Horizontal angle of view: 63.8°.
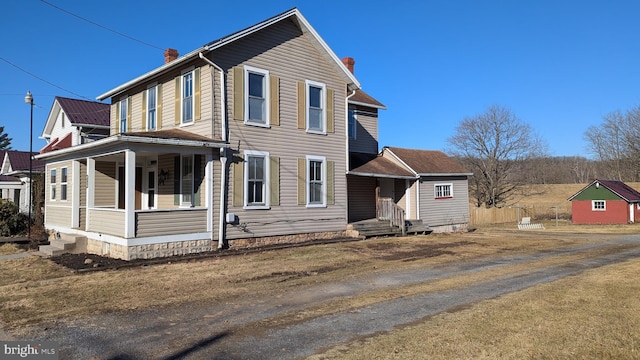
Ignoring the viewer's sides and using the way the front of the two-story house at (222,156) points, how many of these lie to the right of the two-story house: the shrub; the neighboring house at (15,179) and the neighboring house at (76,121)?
3

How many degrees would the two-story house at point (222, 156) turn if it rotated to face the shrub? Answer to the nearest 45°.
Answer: approximately 90° to its right

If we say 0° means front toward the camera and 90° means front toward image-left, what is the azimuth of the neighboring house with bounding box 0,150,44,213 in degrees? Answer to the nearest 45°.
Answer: approximately 45°

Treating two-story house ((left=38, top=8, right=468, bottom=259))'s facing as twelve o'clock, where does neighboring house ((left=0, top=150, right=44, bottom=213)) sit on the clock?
The neighboring house is roughly at 3 o'clock from the two-story house.

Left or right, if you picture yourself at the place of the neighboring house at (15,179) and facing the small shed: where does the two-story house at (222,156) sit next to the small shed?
right

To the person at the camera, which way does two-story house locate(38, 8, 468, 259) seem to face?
facing the viewer and to the left of the viewer

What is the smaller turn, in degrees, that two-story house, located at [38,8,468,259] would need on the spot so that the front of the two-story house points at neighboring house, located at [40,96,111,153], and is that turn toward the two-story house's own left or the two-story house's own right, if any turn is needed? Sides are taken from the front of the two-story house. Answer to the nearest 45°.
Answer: approximately 90° to the two-story house's own right

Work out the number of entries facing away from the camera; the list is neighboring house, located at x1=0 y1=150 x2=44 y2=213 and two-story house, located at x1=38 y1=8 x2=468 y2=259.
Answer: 0
